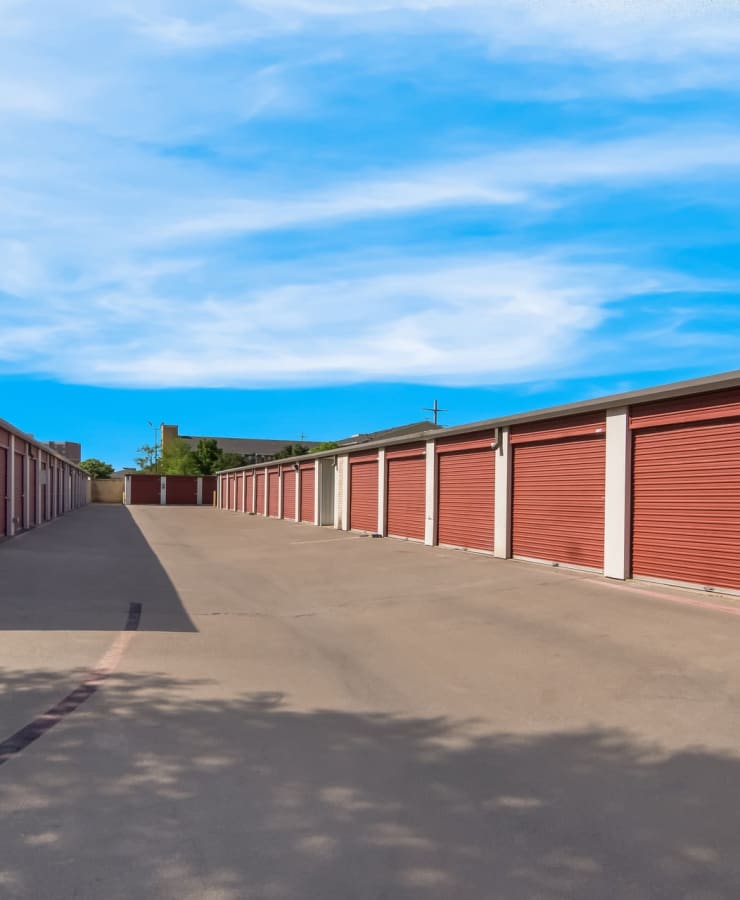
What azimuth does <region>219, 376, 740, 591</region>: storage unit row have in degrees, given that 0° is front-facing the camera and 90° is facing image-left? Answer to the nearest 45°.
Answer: approximately 45°

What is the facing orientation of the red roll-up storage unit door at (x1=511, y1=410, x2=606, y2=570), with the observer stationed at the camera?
facing the viewer and to the left of the viewer

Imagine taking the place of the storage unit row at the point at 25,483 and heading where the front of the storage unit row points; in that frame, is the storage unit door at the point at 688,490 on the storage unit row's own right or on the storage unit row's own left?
on the storage unit row's own right

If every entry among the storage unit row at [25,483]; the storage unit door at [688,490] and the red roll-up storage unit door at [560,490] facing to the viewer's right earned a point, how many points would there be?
1

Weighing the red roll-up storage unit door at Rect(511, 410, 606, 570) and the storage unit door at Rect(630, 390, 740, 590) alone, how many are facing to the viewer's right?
0

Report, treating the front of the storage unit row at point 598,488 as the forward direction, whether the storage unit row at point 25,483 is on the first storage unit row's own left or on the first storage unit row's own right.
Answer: on the first storage unit row's own right

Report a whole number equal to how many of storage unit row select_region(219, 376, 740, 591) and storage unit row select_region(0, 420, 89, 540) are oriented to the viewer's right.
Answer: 1

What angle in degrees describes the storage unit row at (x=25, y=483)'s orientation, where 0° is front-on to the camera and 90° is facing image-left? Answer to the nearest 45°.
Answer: approximately 270°
